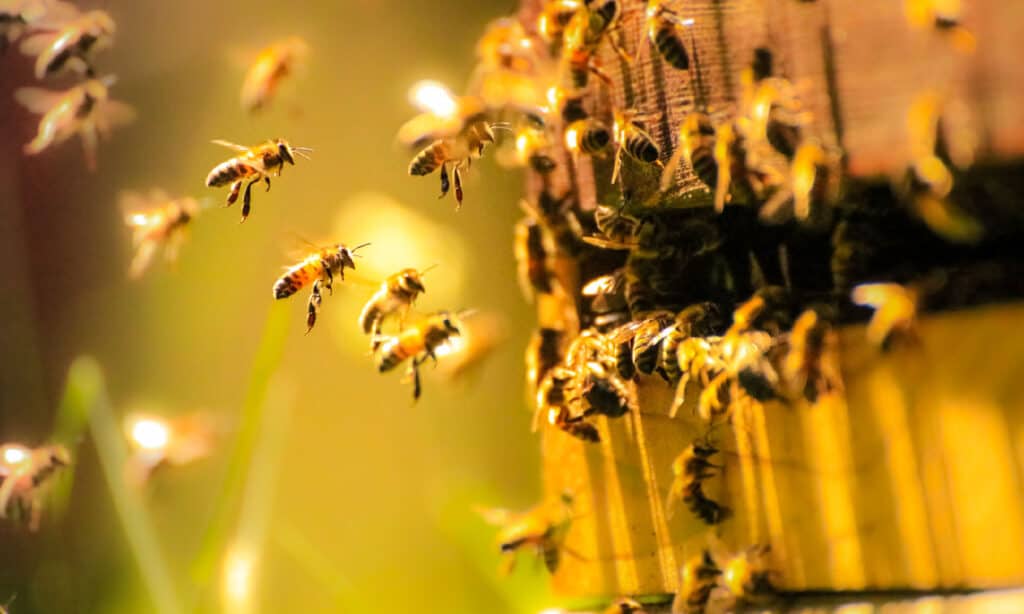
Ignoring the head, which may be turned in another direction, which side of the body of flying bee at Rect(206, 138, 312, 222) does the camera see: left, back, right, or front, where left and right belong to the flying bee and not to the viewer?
right

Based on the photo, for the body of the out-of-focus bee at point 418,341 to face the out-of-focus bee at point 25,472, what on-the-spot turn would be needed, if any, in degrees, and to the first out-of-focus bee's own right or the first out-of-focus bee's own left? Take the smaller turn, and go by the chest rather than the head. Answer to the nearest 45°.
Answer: approximately 135° to the first out-of-focus bee's own left

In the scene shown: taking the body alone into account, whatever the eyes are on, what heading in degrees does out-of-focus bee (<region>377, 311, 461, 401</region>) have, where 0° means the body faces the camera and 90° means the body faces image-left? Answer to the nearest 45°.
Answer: approximately 270°

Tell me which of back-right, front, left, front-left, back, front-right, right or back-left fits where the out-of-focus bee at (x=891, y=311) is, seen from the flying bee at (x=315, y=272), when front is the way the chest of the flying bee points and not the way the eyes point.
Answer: front-right

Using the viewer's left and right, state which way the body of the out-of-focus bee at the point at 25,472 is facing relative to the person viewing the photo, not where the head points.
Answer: facing to the right of the viewer

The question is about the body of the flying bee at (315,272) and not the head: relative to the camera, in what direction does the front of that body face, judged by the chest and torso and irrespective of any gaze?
to the viewer's right

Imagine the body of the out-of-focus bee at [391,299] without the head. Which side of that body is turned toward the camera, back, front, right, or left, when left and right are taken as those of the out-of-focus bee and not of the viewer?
right

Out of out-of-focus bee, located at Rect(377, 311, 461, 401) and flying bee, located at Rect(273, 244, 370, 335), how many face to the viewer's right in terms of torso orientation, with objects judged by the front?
2

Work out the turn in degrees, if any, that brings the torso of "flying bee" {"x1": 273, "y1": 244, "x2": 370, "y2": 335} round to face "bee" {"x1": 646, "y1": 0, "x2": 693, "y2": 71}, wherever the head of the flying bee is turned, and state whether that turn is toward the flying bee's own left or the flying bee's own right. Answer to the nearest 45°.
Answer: approximately 45° to the flying bee's own right

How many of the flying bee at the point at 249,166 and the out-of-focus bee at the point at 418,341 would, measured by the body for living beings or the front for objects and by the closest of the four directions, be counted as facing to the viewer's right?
2
